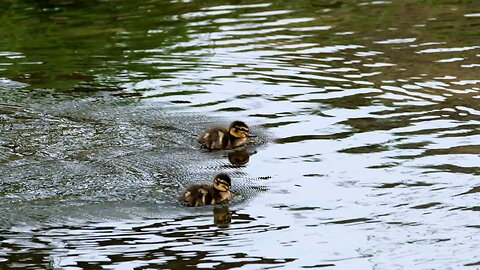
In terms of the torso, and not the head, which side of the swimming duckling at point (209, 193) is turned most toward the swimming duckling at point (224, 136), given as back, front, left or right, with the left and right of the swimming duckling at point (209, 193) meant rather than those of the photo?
left

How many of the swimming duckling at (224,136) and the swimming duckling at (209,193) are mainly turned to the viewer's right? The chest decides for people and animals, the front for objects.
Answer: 2

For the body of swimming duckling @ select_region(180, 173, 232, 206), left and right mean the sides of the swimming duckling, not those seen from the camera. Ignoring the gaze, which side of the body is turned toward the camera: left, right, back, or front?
right

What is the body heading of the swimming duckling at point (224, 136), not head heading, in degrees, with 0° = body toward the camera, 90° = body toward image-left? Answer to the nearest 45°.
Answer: approximately 270°

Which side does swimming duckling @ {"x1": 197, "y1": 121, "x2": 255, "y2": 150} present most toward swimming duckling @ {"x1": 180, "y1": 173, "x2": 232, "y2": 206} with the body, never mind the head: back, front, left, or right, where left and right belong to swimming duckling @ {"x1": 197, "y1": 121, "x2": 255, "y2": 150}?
right
